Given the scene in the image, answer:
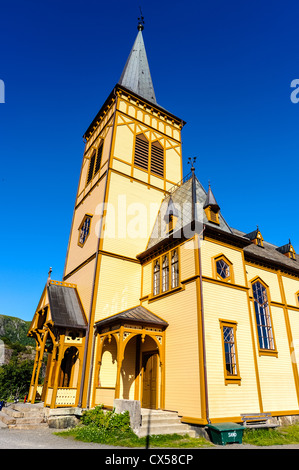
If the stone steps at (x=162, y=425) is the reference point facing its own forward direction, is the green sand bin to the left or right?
on its left

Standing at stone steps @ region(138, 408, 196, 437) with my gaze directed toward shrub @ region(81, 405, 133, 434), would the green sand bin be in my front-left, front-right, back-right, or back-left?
back-left

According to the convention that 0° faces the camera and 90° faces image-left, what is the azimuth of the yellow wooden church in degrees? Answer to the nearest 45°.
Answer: approximately 45°

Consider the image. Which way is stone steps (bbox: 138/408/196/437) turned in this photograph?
toward the camera

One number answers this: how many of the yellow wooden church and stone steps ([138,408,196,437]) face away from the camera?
0
